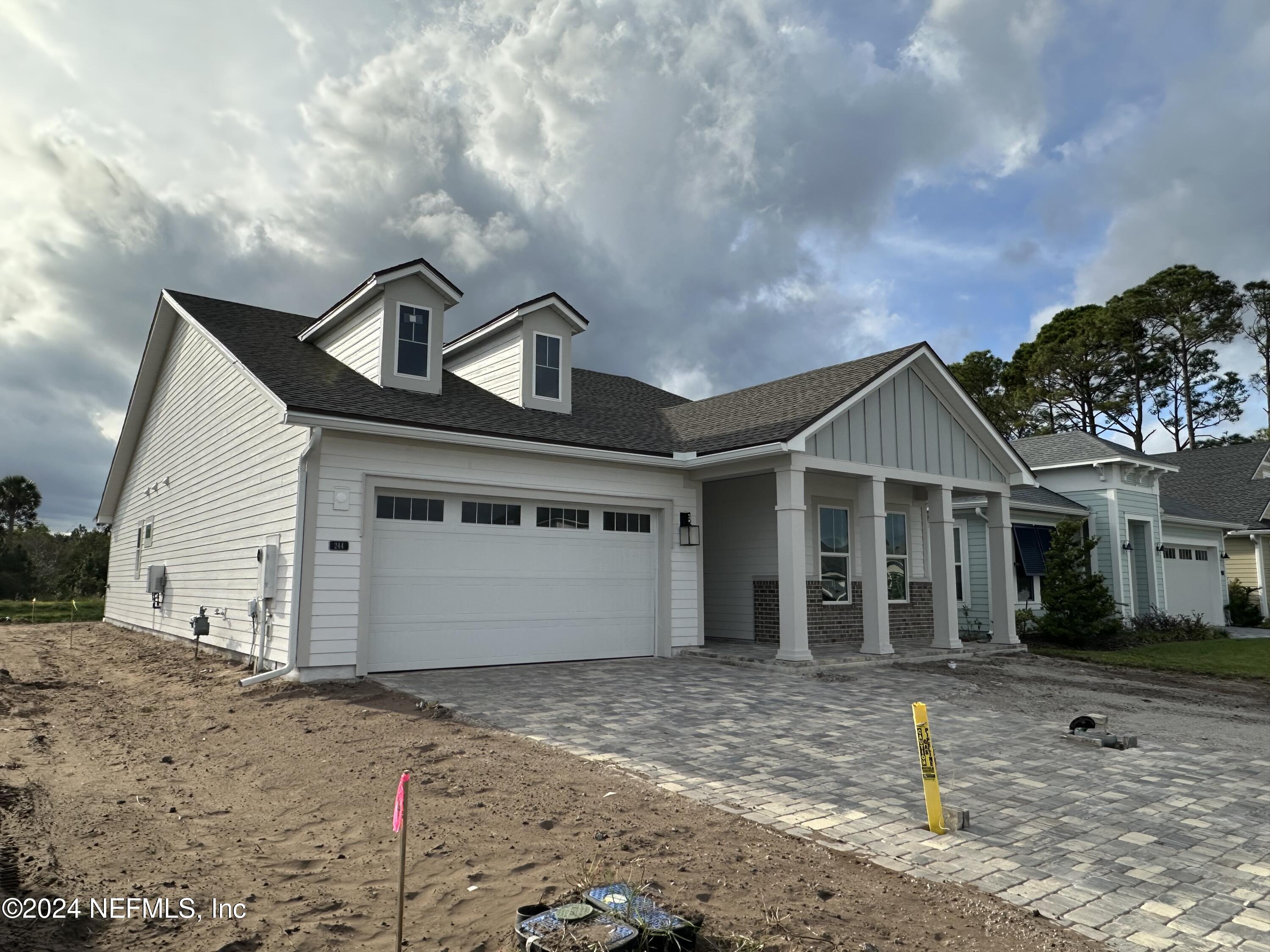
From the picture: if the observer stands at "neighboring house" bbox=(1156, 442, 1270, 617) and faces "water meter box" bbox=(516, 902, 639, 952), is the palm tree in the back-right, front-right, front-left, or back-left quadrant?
front-right

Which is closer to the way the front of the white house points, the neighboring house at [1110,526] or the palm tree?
the neighboring house

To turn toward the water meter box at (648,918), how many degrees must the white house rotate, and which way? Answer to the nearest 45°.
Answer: approximately 45° to its right

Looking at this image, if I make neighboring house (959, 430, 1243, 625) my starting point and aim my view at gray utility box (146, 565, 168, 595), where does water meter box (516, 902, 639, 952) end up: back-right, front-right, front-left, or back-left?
front-left

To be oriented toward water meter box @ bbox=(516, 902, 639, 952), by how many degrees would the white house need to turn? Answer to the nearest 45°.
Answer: approximately 45° to its right

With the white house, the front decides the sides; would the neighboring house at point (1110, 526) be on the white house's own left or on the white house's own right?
on the white house's own left

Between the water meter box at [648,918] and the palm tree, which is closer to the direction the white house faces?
the water meter box

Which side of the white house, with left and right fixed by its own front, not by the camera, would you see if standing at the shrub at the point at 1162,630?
left

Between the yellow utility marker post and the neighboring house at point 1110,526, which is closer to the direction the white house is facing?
the yellow utility marker post

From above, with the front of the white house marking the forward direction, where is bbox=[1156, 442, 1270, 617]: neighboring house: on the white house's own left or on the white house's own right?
on the white house's own left

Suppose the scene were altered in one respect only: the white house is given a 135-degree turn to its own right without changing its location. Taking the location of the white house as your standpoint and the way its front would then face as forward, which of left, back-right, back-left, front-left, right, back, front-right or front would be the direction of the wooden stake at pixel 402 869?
left

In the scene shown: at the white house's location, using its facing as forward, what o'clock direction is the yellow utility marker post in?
The yellow utility marker post is roughly at 1 o'clock from the white house.

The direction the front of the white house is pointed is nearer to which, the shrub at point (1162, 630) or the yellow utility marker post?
the yellow utility marker post

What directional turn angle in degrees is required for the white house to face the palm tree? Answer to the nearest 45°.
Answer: approximately 180°

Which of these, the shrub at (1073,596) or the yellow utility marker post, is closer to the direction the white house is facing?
the yellow utility marker post

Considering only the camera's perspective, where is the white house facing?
facing the viewer and to the right of the viewer
